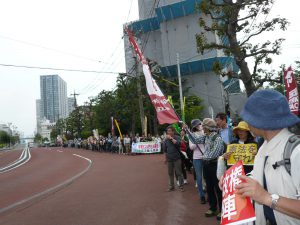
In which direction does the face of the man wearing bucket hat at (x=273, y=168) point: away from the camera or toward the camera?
away from the camera

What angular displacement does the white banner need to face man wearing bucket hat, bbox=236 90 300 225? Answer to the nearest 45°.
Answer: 0° — it already faces them

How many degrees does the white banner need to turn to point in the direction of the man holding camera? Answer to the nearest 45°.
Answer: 0° — it already faces them

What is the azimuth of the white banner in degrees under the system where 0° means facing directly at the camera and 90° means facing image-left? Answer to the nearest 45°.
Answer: approximately 0°

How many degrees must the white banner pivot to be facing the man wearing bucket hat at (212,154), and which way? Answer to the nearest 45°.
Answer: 0° — it already faces them

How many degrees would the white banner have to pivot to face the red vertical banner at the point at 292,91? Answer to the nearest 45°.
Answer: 0° — it already faces it
